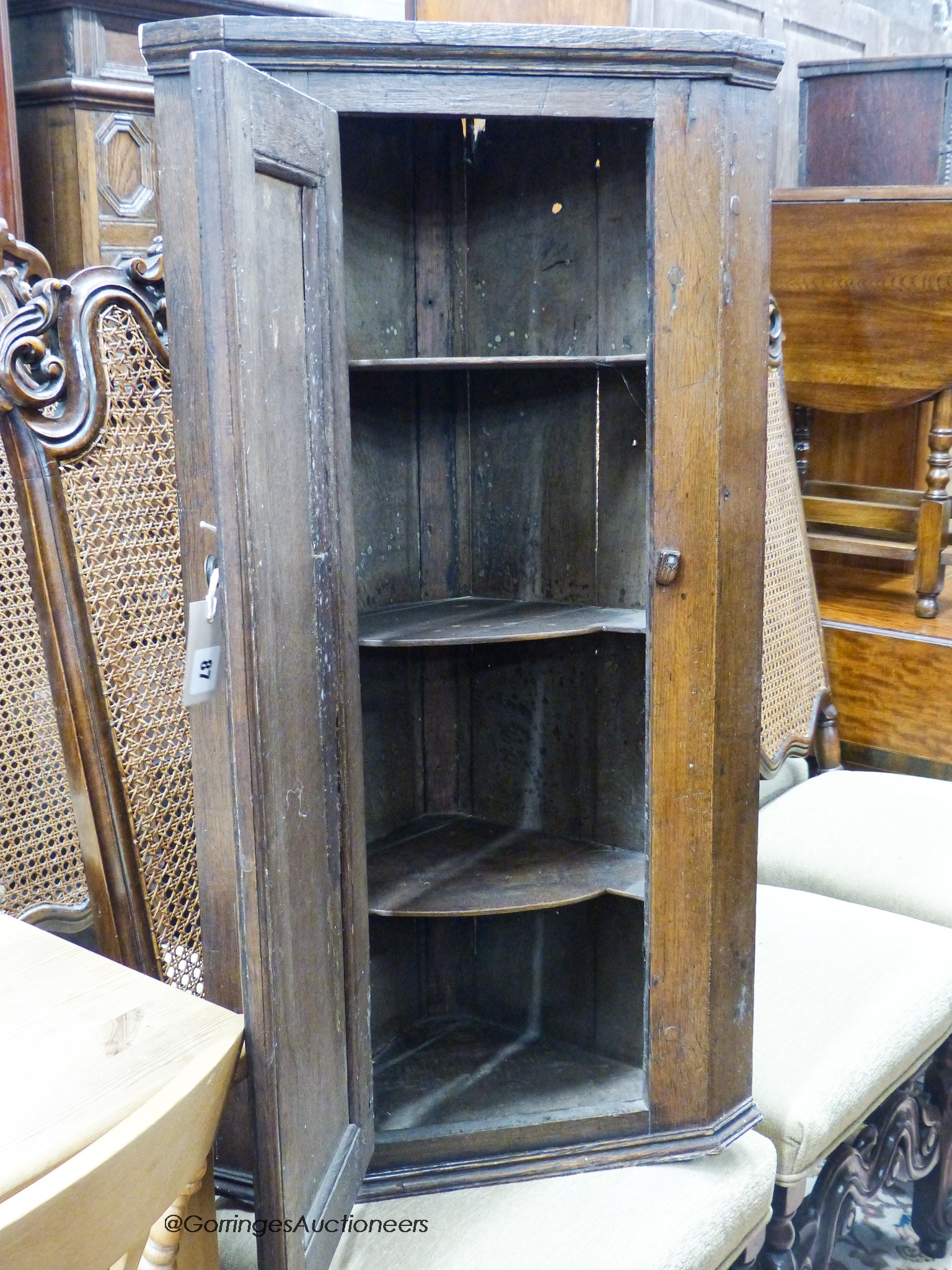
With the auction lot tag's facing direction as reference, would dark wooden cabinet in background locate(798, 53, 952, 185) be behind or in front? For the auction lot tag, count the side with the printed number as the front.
behind

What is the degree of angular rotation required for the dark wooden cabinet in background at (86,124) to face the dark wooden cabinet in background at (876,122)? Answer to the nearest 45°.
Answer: approximately 45° to its left

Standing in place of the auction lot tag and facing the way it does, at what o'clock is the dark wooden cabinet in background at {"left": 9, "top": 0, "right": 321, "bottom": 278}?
The dark wooden cabinet in background is roughly at 6 o'clock from the auction lot tag.

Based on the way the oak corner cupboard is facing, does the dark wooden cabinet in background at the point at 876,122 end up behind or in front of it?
behind

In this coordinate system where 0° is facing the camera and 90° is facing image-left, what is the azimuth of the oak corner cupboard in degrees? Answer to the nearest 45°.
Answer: approximately 0°

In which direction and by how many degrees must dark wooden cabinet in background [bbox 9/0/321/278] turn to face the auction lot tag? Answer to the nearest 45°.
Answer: approximately 45° to its right

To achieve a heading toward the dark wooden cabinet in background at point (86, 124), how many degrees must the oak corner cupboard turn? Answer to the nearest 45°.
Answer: approximately 135° to its right
